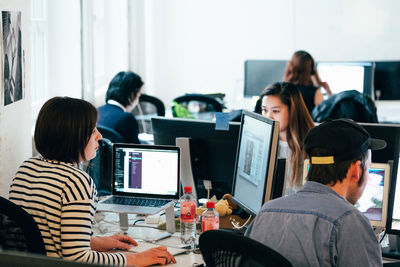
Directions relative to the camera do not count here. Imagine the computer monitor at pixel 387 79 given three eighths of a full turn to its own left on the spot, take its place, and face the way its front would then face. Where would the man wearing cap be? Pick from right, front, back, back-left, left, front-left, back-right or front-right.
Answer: back-right

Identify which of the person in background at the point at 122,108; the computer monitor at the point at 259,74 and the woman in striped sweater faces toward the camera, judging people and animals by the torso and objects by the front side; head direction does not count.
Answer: the computer monitor

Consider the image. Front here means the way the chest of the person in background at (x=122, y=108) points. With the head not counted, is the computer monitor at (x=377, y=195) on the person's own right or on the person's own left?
on the person's own right

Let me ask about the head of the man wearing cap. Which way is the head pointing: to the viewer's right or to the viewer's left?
to the viewer's right

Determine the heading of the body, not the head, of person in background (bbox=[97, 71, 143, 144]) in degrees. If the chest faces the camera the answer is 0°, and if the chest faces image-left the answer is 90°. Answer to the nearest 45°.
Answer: approximately 225°

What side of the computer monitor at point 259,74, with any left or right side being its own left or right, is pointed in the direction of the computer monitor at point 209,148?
front

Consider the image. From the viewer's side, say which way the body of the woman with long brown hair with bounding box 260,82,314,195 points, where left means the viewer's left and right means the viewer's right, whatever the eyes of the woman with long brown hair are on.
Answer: facing the viewer and to the left of the viewer

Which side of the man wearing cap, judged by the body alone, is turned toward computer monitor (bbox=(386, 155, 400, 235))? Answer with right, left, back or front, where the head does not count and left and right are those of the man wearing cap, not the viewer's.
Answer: front

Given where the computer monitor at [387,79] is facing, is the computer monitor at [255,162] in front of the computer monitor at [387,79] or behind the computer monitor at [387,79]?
in front

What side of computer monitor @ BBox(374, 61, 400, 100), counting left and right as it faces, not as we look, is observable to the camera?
front

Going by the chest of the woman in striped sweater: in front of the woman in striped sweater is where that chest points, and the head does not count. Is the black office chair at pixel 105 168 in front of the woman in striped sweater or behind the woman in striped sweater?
in front

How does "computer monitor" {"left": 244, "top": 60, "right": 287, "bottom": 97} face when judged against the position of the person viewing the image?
facing the viewer

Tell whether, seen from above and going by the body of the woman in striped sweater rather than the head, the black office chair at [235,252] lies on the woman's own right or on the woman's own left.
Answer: on the woman's own right

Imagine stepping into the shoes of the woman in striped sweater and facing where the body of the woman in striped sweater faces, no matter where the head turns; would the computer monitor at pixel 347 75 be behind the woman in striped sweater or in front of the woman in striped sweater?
in front

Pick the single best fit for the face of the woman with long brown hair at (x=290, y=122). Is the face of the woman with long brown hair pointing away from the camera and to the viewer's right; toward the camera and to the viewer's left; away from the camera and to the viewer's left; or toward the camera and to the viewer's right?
toward the camera and to the viewer's left
